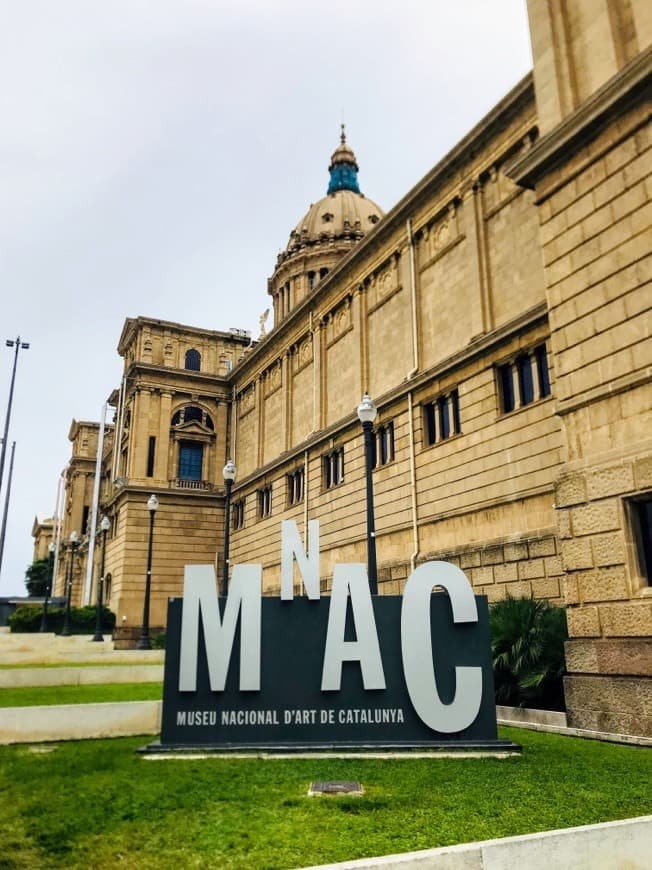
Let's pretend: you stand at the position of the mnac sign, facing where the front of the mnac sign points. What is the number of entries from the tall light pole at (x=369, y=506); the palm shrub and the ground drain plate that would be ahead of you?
1

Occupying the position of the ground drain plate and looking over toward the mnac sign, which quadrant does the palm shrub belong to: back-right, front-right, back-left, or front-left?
front-right

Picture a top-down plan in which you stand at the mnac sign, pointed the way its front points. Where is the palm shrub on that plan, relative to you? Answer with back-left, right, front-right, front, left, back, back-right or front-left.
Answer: back-left

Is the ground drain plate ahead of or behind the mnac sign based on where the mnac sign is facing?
ahead

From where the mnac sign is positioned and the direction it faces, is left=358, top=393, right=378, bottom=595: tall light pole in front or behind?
behind

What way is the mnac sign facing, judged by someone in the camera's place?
facing the viewer

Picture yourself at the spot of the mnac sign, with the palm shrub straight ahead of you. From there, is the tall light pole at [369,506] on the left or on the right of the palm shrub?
left
